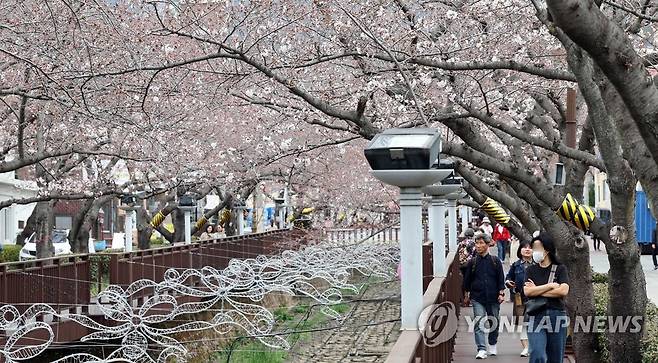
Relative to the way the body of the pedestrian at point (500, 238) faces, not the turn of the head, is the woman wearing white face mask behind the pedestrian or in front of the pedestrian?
in front

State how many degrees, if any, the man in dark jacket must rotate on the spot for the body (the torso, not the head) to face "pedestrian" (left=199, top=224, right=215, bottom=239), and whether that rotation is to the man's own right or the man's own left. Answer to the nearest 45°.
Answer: approximately 135° to the man's own right

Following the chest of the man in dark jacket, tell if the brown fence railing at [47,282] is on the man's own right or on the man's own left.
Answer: on the man's own right

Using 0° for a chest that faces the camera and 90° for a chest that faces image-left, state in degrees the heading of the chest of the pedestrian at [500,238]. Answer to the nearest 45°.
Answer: approximately 0°

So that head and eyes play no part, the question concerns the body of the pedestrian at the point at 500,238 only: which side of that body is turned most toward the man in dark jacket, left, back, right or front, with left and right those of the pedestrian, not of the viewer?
front

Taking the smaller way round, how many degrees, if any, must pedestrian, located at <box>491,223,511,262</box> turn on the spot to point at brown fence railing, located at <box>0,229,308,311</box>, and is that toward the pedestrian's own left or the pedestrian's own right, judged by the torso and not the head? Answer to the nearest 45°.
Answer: approximately 45° to the pedestrian's own right

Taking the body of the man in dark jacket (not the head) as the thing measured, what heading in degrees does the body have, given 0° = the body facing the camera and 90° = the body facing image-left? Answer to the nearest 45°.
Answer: approximately 0°

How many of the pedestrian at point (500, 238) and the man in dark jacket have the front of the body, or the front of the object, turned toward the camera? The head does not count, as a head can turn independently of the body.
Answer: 2
